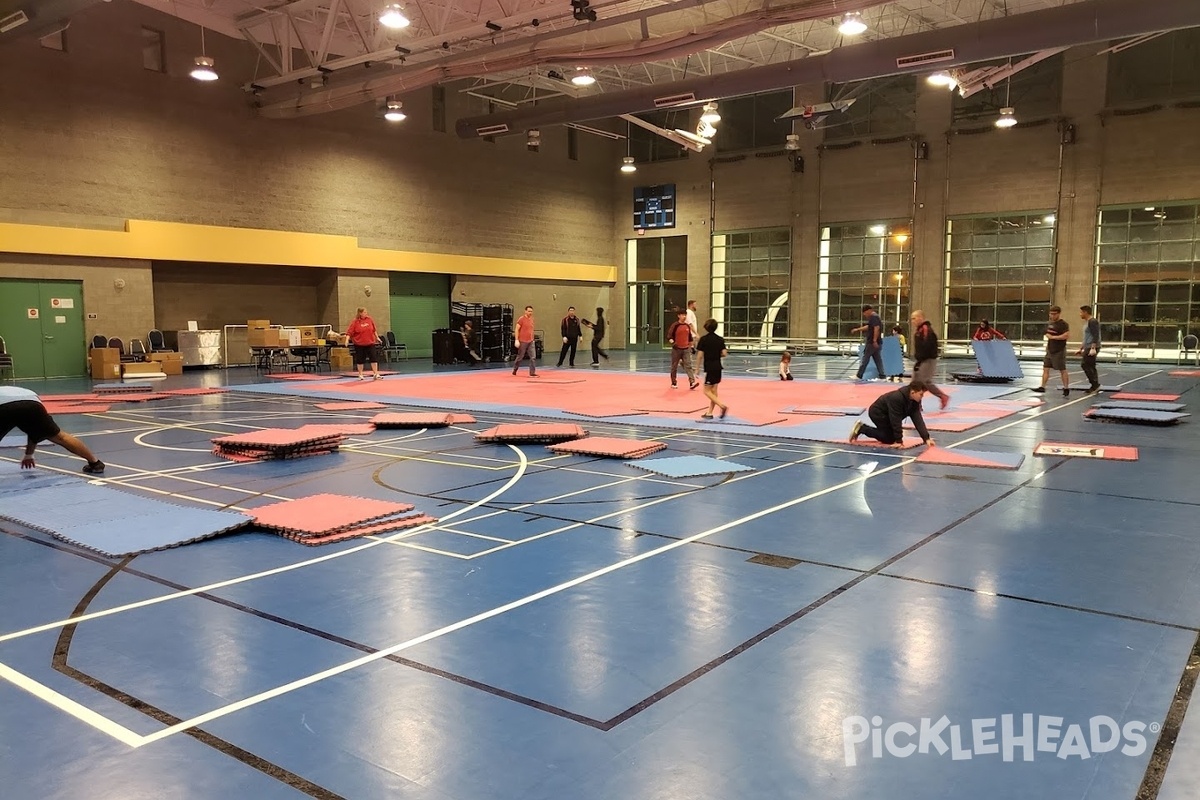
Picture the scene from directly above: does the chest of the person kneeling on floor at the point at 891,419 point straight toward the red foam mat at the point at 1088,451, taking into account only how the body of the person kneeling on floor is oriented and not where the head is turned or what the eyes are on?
yes

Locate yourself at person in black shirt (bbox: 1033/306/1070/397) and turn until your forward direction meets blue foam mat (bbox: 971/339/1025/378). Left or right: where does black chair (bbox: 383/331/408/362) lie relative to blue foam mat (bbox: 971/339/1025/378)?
left

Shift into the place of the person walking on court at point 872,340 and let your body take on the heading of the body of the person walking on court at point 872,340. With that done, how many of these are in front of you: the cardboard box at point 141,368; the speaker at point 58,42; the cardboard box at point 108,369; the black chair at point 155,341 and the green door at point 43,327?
5

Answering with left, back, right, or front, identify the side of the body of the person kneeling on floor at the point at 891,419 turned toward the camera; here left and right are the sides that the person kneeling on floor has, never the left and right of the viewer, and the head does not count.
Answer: right

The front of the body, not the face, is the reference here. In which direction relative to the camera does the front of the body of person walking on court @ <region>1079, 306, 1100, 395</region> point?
to the viewer's left

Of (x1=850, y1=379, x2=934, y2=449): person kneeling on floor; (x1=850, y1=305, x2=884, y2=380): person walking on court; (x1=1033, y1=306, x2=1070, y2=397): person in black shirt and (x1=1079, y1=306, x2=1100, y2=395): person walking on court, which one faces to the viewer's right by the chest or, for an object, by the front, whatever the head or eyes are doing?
the person kneeling on floor

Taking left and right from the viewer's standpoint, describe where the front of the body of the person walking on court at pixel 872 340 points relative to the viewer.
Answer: facing to the left of the viewer

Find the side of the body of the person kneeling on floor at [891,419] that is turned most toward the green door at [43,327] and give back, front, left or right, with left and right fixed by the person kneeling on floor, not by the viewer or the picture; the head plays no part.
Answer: back

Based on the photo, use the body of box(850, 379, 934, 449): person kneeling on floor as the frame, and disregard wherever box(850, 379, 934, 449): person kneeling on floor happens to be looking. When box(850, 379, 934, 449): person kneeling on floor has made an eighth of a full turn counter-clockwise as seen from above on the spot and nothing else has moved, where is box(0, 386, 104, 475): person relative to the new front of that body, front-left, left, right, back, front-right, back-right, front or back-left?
back

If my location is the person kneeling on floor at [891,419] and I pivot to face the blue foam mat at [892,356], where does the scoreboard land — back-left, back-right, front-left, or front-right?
front-left

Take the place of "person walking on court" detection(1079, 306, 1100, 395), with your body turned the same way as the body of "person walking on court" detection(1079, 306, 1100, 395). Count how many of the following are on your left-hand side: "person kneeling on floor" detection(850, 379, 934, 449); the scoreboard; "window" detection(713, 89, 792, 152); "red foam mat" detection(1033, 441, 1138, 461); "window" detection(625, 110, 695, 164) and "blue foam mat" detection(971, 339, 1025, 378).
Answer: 2

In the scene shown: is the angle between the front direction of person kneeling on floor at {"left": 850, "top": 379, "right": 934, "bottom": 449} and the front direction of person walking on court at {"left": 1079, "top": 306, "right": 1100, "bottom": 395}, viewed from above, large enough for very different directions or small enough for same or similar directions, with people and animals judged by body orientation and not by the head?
very different directions

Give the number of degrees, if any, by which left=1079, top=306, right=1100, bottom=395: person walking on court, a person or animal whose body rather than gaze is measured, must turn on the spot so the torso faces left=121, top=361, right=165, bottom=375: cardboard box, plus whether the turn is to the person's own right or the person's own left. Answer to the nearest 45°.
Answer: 0° — they already face it
